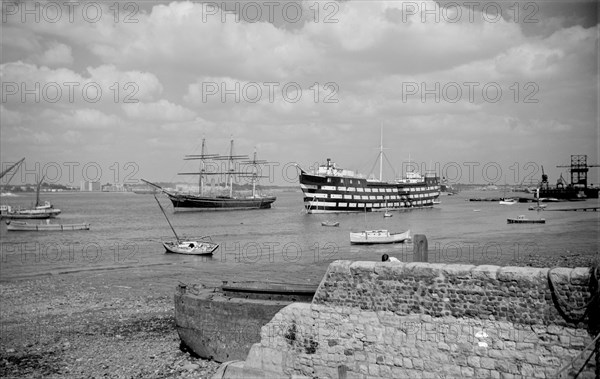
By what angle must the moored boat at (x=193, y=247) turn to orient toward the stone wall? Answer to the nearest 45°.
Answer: approximately 90° to its left

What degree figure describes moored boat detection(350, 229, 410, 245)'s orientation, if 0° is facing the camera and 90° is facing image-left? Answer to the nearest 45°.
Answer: approximately 270°

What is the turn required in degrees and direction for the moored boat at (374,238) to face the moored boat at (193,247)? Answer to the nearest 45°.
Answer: approximately 135° to its right

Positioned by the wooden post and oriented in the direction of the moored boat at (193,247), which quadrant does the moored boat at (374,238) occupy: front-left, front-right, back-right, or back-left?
front-right
